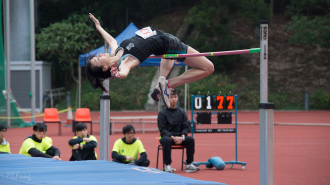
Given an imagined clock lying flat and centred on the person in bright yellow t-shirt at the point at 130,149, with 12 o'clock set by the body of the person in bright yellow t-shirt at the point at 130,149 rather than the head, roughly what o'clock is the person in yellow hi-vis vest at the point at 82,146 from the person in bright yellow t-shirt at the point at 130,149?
the person in yellow hi-vis vest at the point at 82,146 is roughly at 3 o'clock from the person in bright yellow t-shirt at the point at 130,149.

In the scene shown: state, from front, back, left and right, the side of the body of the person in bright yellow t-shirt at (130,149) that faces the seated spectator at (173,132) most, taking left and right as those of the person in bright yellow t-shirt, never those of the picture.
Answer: left

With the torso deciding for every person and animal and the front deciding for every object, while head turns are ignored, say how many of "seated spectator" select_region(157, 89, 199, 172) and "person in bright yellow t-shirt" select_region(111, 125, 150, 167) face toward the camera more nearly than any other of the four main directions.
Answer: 2

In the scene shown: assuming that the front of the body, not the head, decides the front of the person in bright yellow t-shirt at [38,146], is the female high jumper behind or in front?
in front

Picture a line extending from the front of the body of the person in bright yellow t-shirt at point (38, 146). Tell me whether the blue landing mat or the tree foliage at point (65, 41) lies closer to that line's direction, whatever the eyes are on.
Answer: the blue landing mat

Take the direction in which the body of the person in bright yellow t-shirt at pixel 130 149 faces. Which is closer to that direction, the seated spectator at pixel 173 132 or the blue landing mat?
the blue landing mat

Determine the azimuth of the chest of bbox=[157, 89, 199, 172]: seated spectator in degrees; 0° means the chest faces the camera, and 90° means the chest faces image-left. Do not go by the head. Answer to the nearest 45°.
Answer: approximately 0°
